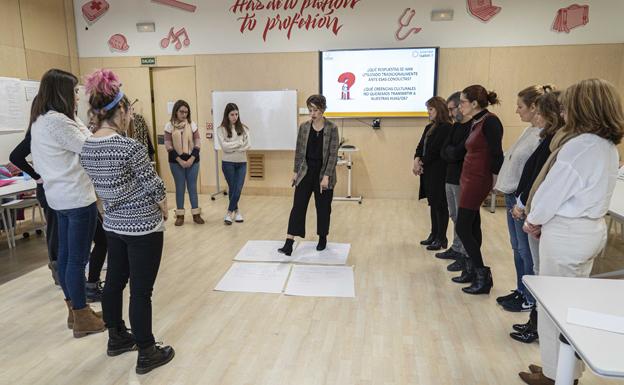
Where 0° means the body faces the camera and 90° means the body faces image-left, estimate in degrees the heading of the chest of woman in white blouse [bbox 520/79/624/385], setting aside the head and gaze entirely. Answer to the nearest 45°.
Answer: approximately 135°

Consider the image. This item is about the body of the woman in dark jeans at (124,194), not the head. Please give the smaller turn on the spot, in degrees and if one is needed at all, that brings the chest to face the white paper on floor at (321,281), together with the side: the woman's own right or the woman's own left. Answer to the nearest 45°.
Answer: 0° — they already face it

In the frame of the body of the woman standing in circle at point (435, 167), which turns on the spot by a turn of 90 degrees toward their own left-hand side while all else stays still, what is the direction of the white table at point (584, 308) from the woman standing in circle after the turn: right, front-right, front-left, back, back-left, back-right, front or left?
front

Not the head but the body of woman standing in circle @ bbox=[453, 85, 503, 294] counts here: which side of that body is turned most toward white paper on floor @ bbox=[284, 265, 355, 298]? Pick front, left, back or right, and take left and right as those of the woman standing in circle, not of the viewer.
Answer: front

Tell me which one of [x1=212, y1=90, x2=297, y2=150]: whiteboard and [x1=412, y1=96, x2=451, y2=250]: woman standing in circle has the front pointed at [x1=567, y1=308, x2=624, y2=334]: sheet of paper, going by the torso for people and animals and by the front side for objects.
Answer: the whiteboard

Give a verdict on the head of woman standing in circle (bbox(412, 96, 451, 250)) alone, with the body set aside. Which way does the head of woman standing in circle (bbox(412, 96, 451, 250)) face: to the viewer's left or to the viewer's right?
to the viewer's left

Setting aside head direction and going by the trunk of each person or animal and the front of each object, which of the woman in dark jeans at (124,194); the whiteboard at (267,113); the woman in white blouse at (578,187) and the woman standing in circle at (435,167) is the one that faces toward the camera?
the whiteboard

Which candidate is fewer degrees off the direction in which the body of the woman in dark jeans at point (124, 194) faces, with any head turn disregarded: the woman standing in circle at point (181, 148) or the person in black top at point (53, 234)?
the woman standing in circle

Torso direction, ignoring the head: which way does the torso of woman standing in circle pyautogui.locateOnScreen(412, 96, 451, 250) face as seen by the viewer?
to the viewer's left

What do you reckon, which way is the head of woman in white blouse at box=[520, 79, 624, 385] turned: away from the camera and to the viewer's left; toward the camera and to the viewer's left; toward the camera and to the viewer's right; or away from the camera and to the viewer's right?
away from the camera and to the viewer's left

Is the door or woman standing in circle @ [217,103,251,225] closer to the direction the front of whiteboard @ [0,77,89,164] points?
the woman standing in circle

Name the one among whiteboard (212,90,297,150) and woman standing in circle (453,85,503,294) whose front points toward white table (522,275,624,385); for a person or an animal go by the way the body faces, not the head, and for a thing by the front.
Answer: the whiteboard

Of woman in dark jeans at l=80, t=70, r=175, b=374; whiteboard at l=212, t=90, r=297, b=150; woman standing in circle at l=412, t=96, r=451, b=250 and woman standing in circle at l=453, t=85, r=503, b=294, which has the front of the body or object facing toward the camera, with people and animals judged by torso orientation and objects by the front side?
the whiteboard

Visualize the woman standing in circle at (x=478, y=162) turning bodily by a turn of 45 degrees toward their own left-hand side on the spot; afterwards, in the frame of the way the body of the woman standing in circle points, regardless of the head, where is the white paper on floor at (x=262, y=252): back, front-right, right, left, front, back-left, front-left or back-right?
front-right

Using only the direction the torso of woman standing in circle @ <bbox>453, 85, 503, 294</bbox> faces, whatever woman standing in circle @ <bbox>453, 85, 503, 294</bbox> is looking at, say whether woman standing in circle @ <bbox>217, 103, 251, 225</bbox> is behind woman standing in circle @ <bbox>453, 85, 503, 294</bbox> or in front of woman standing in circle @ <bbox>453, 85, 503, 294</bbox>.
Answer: in front

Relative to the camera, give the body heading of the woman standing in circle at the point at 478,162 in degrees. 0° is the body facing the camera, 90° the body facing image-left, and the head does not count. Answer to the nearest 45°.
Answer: approximately 90°

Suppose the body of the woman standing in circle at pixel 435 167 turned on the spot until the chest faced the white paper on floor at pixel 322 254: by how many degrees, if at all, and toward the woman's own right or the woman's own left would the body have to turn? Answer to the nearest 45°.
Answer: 0° — they already face it

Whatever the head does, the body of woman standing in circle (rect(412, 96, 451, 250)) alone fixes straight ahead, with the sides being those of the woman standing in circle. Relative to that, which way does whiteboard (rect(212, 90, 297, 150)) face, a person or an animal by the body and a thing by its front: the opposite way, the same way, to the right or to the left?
to the left

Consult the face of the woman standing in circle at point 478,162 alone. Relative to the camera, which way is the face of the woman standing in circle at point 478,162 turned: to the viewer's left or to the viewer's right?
to the viewer's left

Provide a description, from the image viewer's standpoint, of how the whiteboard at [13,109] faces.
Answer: facing the viewer and to the right of the viewer

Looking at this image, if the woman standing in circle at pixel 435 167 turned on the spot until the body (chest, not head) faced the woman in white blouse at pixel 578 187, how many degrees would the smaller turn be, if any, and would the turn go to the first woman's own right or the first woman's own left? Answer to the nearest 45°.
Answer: approximately 90° to the first woman's own left
